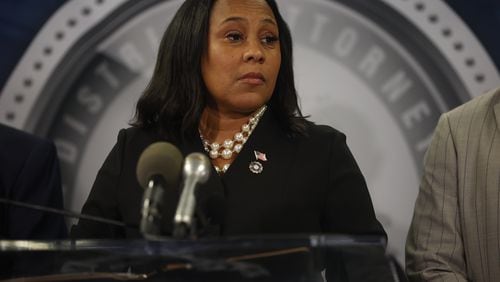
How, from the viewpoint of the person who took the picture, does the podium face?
facing the viewer

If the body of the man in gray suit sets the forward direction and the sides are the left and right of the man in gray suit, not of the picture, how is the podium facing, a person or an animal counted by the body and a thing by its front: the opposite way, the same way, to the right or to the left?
the same way

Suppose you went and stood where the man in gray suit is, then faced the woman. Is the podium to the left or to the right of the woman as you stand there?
left

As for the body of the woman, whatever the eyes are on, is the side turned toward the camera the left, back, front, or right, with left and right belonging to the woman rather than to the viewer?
front

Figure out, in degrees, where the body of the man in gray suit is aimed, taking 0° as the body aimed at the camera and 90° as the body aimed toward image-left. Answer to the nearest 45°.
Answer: approximately 0°

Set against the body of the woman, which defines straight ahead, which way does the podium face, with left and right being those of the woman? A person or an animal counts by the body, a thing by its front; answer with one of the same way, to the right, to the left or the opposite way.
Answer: the same way

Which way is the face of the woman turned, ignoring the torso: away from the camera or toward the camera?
toward the camera

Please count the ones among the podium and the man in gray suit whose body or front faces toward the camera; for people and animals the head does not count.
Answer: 2

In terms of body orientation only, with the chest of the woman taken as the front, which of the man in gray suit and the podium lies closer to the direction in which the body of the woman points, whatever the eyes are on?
the podium

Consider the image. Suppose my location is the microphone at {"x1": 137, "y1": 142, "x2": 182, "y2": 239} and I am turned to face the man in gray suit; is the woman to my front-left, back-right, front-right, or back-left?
front-left

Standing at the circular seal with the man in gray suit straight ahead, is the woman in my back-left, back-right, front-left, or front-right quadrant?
front-right

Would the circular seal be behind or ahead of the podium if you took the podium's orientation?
behind

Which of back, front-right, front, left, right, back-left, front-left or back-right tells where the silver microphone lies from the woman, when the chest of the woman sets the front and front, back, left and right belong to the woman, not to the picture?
front

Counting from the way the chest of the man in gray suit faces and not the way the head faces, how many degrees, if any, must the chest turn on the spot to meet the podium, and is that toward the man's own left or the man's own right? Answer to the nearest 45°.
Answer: approximately 45° to the man's own right

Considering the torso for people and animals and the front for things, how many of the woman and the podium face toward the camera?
2

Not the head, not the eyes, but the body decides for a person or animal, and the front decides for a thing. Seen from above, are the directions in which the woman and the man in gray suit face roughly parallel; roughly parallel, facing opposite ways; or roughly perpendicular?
roughly parallel
